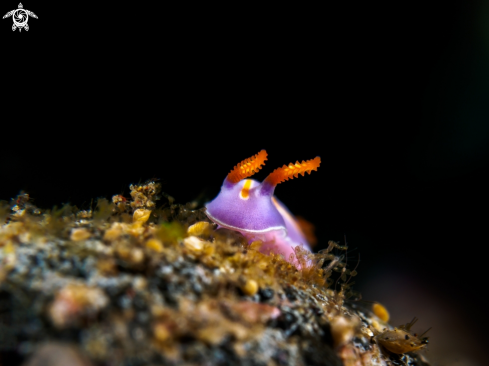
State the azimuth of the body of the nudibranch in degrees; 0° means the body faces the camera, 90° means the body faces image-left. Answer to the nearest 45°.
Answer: approximately 45°
